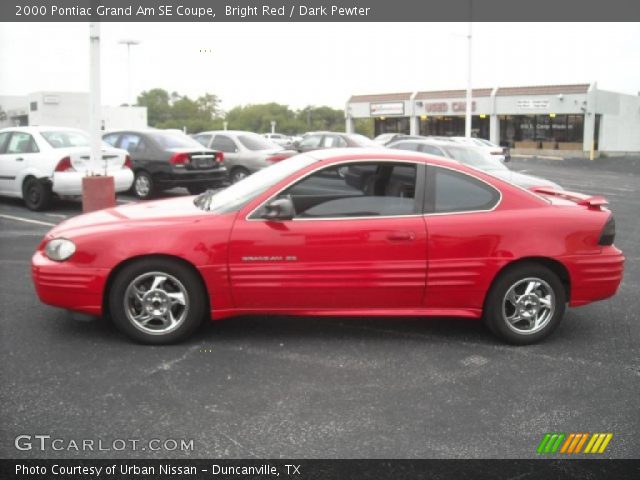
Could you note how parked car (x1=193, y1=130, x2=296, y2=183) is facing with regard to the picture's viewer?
facing away from the viewer and to the left of the viewer

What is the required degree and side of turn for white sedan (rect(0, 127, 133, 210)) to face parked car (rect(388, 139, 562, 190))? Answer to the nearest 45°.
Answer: approximately 135° to its right

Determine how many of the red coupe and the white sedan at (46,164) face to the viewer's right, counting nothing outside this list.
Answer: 0

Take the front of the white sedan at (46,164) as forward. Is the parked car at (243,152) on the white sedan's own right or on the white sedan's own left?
on the white sedan's own right

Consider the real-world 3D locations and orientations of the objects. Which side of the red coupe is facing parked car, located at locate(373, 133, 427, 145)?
right

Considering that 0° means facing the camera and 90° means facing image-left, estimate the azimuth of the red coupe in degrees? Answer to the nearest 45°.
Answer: approximately 90°

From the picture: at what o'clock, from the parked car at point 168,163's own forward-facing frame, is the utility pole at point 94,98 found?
The utility pole is roughly at 8 o'clock from the parked car.

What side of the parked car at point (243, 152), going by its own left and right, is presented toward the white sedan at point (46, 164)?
left

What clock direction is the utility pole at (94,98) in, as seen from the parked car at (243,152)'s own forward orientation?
The utility pole is roughly at 8 o'clock from the parked car.

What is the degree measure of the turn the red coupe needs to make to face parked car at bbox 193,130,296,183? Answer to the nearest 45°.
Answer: approximately 90° to its right

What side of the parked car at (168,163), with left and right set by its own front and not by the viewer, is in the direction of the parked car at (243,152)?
right

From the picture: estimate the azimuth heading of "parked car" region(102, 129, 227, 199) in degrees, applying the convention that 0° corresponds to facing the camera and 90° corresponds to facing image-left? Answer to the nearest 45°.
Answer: approximately 135°

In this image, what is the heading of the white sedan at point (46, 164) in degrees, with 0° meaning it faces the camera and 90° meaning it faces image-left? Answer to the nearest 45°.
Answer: approximately 135°

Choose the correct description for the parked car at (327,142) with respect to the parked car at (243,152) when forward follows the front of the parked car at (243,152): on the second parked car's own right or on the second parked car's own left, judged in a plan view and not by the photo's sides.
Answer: on the second parked car's own right
